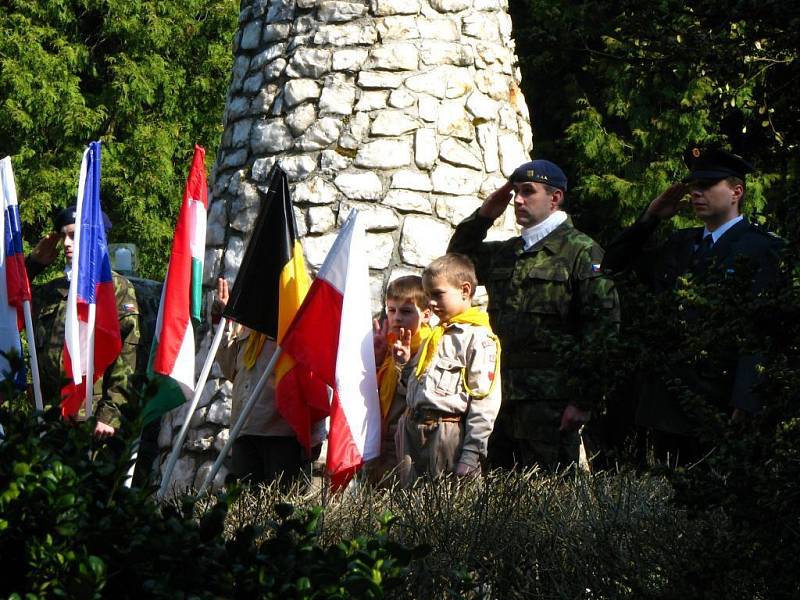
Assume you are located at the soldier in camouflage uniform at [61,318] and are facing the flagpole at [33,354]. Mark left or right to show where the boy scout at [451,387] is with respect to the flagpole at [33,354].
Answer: left

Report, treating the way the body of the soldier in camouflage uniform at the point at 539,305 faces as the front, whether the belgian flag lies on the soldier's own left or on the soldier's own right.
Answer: on the soldier's own right

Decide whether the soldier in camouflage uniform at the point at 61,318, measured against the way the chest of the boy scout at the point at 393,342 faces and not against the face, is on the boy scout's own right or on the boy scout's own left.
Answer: on the boy scout's own right

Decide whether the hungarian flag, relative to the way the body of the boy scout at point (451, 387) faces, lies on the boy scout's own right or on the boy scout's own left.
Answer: on the boy scout's own right

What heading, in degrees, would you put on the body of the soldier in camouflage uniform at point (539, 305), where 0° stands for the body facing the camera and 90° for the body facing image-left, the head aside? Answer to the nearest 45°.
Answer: approximately 45°

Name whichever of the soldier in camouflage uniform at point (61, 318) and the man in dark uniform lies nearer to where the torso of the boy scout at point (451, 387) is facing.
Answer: the soldier in camouflage uniform

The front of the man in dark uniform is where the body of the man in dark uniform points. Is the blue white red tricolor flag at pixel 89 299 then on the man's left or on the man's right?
on the man's right

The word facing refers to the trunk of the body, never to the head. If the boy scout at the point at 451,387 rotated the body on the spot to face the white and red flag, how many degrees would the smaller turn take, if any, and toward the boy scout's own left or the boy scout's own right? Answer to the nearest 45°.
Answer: approximately 45° to the boy scout's own right
